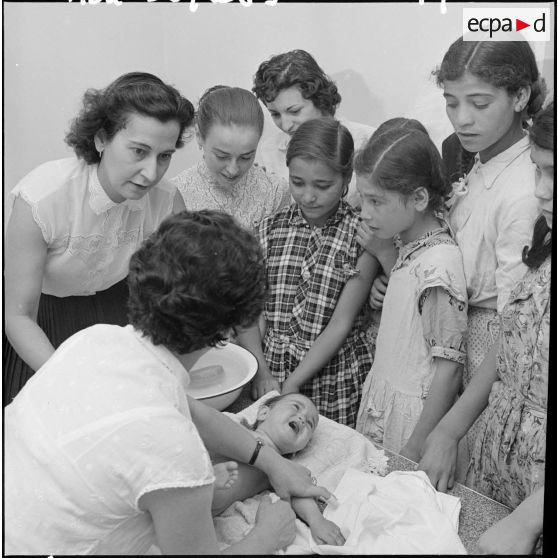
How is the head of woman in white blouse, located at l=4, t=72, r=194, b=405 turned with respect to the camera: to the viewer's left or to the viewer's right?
to the viewer's right

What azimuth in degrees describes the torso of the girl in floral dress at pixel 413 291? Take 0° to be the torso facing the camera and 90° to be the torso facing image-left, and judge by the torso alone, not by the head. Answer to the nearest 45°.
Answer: approximately 45°

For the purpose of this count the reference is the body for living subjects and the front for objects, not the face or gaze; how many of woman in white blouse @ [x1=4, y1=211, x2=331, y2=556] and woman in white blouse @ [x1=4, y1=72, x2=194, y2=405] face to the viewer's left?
0

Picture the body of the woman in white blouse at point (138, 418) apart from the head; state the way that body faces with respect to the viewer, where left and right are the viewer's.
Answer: facing away from the viewer and to the right of the viewer

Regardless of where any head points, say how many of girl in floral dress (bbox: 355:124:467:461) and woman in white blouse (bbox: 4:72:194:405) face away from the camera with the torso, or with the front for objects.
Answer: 0

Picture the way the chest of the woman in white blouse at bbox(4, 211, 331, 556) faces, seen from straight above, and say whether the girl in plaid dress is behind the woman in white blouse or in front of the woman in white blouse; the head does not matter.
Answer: in front

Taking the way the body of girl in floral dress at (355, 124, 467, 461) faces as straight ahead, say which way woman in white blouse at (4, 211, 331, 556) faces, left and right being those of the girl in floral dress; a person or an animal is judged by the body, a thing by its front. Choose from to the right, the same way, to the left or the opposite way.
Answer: the opposite way
